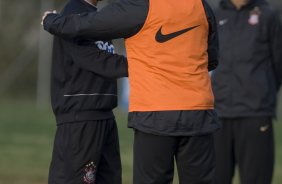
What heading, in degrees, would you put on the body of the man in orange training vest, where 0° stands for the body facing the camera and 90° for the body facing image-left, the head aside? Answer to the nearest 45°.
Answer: approximately 180°
